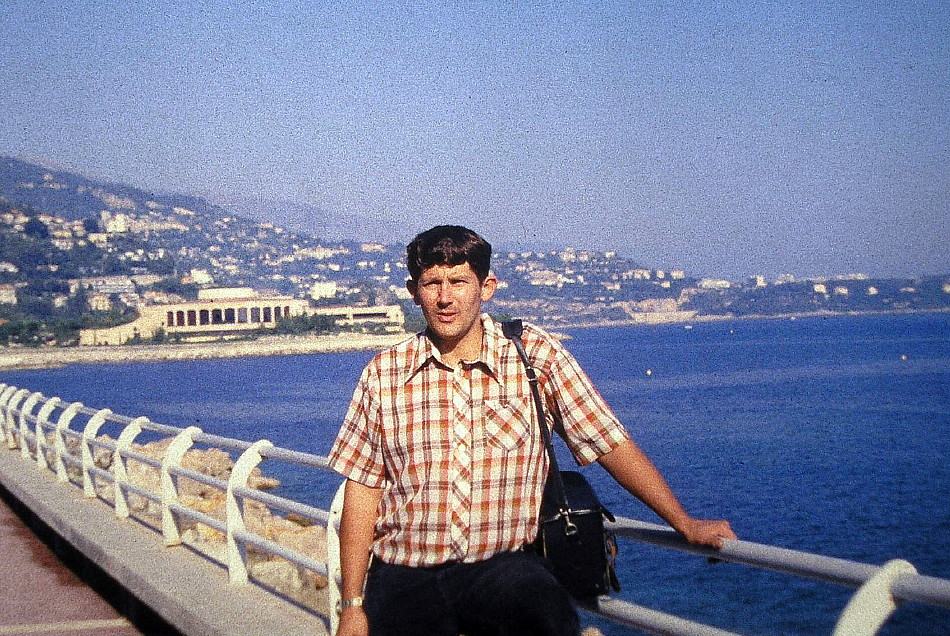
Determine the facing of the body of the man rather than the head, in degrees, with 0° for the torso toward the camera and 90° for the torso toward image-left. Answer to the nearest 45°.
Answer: approximately 0°
